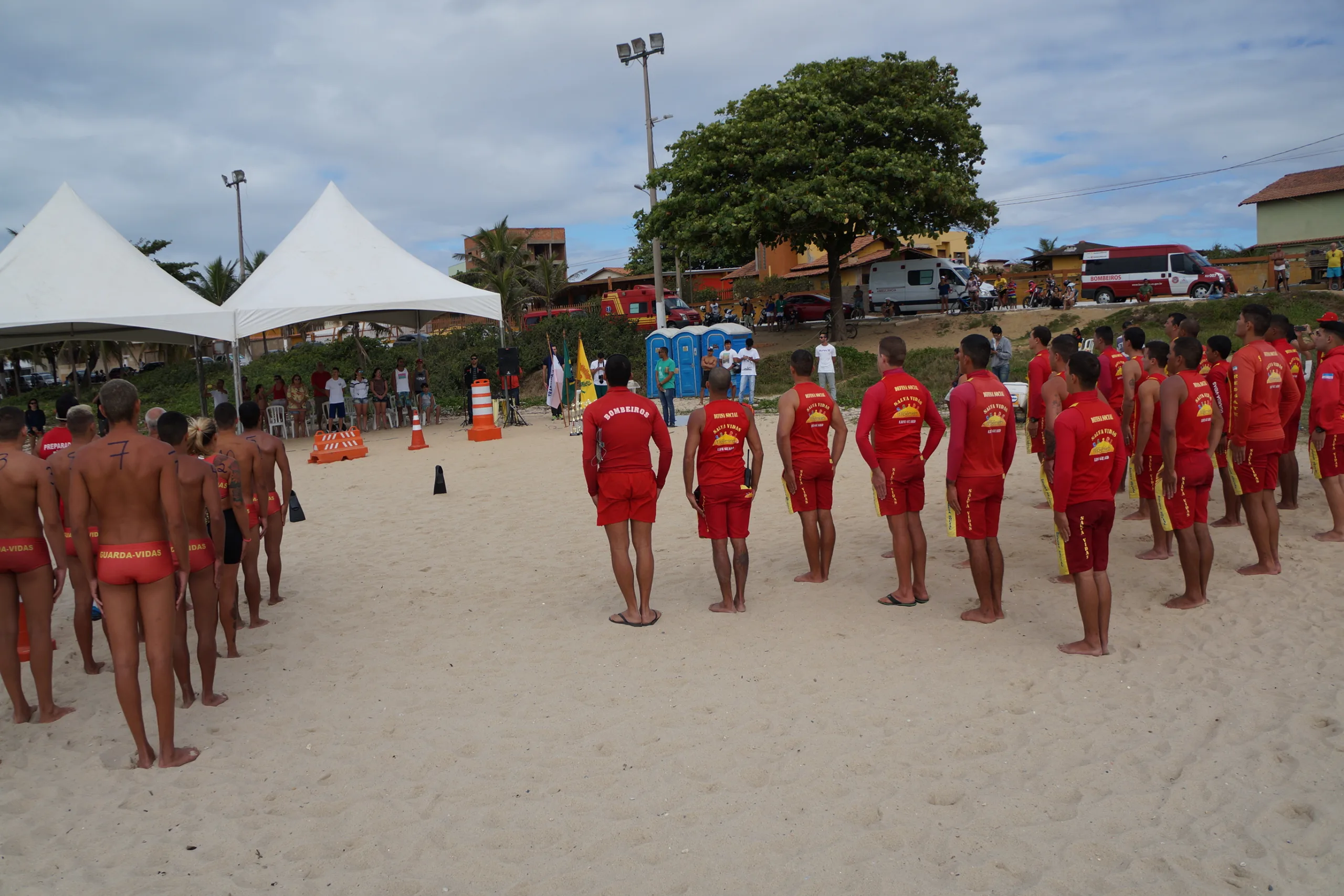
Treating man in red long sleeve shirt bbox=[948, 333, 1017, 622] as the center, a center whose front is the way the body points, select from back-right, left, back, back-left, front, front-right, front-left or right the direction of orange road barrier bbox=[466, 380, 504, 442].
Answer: front

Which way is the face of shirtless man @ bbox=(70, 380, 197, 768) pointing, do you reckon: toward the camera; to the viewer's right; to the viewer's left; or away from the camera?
away from the camera

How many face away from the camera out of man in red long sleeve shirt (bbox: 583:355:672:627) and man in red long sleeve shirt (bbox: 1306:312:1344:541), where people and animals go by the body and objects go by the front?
1

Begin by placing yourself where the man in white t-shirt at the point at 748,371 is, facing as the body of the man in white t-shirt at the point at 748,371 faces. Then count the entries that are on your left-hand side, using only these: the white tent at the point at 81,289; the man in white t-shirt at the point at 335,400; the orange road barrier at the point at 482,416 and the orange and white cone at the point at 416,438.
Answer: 0

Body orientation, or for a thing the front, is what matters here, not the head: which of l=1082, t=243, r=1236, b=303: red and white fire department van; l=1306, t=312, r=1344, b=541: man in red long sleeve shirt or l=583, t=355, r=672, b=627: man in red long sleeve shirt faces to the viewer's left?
l=1306, t=312, r=1344, b=541: man in red long sleeve shirt

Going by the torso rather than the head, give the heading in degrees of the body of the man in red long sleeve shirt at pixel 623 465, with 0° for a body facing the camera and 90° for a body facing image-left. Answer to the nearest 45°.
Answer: approximately 180°

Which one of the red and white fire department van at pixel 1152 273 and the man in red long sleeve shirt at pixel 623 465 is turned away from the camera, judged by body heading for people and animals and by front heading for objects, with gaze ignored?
the man in red long sleeve shirt

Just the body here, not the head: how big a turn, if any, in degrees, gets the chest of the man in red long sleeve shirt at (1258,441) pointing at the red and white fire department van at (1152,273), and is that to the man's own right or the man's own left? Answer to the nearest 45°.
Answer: approximately 45° to the man's own right

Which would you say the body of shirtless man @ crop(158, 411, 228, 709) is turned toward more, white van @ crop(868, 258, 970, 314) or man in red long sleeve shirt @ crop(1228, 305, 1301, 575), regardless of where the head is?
the white van

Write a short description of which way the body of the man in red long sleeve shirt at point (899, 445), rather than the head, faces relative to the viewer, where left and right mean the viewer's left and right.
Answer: facing away from the viewer and to the left of the viewer

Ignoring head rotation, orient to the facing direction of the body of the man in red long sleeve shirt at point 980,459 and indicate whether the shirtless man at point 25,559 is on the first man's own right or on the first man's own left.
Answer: on the first man's own left

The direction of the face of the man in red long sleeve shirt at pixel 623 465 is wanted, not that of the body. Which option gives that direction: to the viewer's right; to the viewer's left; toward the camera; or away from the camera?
away from the camera

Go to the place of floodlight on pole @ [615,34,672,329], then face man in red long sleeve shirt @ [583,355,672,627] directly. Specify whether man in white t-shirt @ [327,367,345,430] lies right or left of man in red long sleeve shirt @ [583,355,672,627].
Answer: right

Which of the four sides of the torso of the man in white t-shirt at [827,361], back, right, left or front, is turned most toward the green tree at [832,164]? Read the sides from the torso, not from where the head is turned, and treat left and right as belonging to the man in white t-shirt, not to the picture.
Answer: back

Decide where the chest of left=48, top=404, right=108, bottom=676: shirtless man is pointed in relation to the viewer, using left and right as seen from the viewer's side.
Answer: facing away from the viewer and to the right of the viewer

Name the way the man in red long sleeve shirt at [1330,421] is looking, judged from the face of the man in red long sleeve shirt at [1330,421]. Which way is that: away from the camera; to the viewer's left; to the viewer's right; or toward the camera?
to the viewer's left

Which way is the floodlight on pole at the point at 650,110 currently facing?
toward the camera

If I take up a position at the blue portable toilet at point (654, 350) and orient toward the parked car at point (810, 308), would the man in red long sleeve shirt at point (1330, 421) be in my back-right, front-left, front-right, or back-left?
back-right
